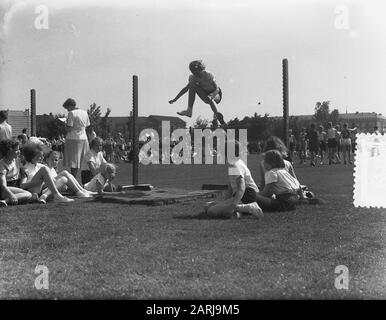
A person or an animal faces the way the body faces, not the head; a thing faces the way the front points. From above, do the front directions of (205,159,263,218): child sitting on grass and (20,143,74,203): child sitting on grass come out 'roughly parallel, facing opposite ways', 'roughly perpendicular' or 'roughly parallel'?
roughly parallel, facing opposite ways

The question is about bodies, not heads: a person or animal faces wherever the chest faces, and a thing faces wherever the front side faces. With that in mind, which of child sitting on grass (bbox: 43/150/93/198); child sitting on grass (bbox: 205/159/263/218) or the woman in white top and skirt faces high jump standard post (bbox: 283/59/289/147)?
child sitting on grass (bbox: 43/150/93/198)

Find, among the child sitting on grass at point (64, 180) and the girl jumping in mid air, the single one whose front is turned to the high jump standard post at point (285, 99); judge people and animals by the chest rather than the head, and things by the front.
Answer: the child sitting on grass

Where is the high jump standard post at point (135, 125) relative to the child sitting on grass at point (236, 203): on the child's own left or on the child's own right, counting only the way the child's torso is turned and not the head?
on the child's own right

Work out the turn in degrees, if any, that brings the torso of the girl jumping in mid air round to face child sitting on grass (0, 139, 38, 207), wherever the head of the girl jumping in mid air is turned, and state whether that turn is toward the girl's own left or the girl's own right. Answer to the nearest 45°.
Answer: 0° — they already face them

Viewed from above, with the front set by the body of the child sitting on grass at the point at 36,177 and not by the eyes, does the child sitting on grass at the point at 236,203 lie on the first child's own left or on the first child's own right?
on the first child's own right

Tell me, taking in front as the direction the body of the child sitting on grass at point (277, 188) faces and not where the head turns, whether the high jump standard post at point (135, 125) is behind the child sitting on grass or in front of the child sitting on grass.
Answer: in front

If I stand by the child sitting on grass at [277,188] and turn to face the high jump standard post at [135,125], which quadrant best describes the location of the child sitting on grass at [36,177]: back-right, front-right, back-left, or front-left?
front-left

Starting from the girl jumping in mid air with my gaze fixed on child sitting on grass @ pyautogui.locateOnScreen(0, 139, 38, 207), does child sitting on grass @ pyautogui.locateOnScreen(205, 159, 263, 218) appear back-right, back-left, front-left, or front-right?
front-left

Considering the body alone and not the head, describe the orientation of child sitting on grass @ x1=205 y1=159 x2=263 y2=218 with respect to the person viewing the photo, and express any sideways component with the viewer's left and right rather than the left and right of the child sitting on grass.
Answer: facing to the left of the viewer

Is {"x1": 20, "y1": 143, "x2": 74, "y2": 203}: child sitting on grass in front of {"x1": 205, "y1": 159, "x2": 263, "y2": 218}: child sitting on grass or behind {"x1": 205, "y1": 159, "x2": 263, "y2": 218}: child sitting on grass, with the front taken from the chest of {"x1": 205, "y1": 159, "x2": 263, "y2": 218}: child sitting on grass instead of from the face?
in front

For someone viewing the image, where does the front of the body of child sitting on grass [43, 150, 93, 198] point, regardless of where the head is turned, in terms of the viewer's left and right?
facing to the right of the viewer
